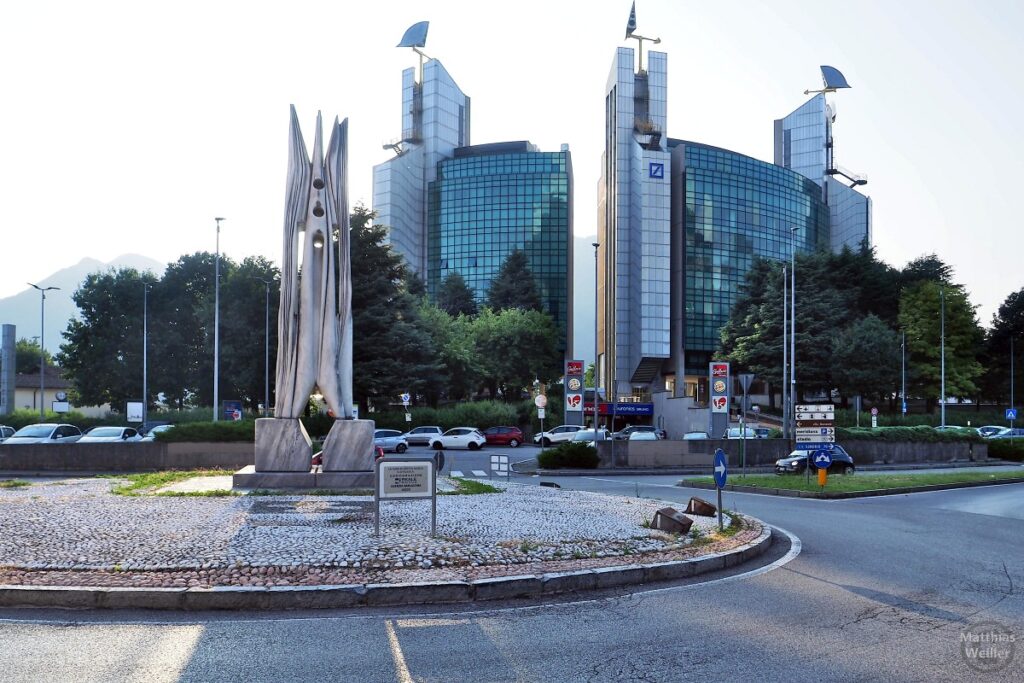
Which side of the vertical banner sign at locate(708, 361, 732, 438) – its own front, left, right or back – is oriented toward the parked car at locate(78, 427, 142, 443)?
right

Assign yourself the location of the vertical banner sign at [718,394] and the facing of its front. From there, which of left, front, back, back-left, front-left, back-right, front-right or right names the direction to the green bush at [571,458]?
front-right

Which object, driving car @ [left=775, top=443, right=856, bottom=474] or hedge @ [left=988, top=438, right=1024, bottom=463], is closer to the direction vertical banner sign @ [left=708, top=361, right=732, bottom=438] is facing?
the driving car

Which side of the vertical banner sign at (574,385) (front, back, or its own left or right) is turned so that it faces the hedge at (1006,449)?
left

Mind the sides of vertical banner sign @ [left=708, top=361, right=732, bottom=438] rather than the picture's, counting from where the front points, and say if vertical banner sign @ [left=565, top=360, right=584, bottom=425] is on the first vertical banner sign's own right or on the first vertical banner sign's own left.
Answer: on the first vertical banner sign's own right

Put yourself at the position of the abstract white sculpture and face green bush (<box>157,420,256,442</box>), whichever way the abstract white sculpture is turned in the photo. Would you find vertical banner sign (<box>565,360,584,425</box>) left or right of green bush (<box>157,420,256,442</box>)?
right

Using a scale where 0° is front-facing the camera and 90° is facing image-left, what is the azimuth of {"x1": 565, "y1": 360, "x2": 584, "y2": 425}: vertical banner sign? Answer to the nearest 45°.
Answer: approximately 0°

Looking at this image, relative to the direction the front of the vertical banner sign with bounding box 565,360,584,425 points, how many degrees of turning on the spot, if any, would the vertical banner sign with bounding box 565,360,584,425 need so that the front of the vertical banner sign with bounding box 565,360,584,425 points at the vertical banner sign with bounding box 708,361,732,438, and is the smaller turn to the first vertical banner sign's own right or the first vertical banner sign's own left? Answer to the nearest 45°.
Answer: approximately 90° to the first vertical banner sign's own left

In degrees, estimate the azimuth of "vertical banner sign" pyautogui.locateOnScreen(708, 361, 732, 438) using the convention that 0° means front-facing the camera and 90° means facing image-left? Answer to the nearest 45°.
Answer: approximately 0°

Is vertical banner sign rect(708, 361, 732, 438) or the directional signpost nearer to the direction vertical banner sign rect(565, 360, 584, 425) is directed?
the directional signpost

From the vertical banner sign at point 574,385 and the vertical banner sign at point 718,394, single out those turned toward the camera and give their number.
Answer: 2

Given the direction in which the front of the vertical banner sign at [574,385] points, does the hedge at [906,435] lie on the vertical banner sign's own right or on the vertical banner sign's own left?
on the vertical banner sign's own left
